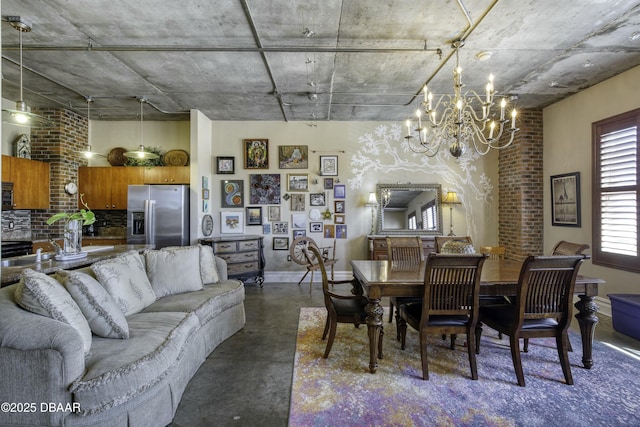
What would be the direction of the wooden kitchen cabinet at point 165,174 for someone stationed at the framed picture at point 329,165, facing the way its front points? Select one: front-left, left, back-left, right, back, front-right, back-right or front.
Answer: right

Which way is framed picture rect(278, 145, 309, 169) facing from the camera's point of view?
toward the camera

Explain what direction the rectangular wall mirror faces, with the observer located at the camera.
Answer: facing the viewer

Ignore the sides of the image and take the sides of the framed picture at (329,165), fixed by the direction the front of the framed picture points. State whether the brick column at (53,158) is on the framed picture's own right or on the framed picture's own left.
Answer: on the framed picture's own right

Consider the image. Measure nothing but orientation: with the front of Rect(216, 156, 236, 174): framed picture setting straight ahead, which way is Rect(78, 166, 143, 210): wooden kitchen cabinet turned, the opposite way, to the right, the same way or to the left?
the same way

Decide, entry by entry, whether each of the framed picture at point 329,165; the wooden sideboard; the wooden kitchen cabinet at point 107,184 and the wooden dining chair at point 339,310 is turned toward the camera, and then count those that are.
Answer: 3

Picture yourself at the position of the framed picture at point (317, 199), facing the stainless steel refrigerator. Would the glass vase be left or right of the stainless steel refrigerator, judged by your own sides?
left

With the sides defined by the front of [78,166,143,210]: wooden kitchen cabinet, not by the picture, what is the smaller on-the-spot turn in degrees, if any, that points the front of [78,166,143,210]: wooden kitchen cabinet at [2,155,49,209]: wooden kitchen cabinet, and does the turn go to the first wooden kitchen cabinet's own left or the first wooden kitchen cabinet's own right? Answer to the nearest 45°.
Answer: approximately 90° to the first wooden kitchen cabinet's own right

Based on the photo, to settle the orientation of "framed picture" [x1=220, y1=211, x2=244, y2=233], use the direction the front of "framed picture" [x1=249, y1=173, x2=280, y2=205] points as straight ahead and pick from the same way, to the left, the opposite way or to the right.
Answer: the same way

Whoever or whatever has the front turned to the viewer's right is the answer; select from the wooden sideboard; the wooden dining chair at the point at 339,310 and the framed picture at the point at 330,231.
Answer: the wooden dining chair

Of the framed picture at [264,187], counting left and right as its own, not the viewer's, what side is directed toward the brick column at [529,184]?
left

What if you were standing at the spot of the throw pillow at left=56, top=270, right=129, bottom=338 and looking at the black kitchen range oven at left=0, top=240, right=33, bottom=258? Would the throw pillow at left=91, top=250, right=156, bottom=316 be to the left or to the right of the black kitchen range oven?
right

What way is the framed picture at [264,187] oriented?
toward the camera

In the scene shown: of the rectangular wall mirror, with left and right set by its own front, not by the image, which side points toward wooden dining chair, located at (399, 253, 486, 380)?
front

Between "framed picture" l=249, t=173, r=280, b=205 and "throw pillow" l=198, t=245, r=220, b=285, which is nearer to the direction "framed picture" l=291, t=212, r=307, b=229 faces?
the throw pillow

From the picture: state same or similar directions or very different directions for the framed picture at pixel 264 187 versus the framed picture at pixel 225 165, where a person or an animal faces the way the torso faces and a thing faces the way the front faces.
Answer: same or similar directions

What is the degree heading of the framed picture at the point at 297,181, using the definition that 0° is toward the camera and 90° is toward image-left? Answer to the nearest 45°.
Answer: approximately 0°

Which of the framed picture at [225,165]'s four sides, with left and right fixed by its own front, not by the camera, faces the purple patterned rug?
front

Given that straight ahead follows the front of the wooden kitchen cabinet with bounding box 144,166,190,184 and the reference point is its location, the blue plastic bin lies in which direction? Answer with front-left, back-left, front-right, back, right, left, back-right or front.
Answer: front-left

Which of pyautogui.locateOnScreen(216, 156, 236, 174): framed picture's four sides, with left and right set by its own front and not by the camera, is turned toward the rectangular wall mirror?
left
